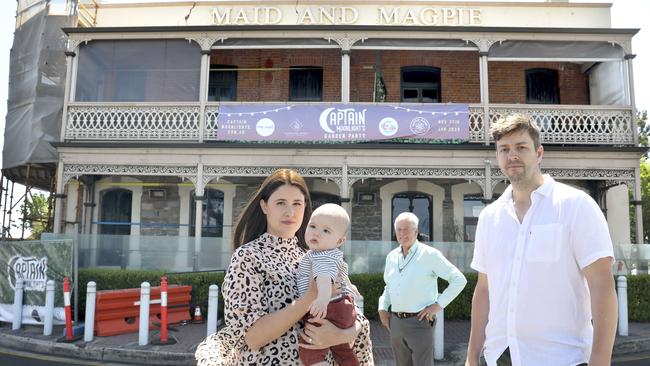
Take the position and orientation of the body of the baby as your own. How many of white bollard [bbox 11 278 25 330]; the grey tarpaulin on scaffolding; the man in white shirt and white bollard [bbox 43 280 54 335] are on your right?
3

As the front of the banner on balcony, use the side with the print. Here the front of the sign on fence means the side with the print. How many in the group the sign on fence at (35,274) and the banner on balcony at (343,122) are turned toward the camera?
2

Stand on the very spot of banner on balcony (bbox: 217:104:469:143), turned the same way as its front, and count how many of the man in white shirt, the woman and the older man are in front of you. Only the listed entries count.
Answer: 3

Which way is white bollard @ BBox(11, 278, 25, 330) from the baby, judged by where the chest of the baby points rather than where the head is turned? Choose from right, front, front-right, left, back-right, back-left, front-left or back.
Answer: right

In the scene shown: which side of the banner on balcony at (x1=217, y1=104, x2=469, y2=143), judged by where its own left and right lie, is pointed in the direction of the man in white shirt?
front

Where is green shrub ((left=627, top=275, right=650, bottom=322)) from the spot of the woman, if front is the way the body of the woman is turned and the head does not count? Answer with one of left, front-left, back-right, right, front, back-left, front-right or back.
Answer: left

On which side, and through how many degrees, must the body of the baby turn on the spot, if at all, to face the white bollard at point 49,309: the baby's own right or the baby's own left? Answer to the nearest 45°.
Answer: approximately 90° to the baby's own right

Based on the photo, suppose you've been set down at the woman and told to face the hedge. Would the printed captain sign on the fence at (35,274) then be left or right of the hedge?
left

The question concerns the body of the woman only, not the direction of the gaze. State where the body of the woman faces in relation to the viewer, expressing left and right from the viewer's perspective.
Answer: facing the viewer and to the right of the viewer

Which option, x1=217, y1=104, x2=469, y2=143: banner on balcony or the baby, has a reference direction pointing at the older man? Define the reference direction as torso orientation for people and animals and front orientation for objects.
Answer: the banner on balcony

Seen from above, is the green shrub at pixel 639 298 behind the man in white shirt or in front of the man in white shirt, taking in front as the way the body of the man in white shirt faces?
behind

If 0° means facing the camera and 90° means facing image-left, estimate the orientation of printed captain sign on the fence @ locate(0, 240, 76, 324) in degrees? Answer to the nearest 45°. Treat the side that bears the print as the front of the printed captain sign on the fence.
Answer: approximately 0°
